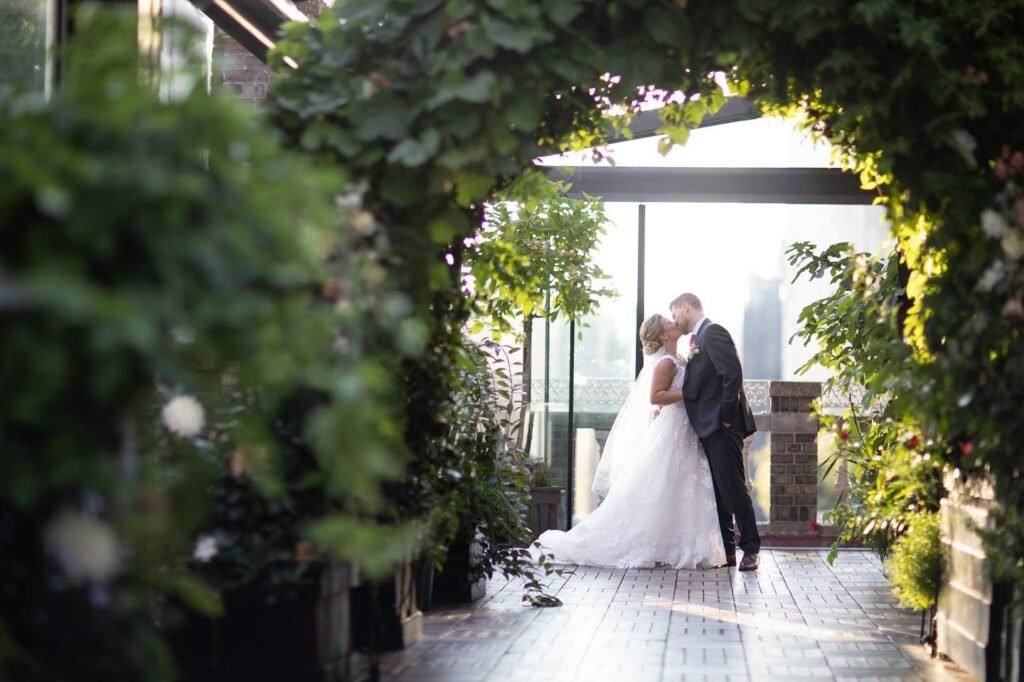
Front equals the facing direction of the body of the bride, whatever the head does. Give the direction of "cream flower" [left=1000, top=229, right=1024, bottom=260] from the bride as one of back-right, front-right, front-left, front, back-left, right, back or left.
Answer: right

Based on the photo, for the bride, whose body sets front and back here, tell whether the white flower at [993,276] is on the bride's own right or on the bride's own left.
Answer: on the bride's own right

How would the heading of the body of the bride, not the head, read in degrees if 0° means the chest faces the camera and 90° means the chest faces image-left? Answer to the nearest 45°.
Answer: approximately 270°

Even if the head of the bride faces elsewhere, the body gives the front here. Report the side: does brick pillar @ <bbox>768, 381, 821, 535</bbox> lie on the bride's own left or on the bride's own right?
on the bride's own left

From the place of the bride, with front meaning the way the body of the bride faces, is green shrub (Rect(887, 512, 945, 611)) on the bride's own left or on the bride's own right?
on the bride's own right

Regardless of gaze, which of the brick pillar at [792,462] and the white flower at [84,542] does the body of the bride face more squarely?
the brick pillar

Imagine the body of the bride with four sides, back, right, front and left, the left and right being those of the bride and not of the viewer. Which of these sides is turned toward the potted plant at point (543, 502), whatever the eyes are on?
back

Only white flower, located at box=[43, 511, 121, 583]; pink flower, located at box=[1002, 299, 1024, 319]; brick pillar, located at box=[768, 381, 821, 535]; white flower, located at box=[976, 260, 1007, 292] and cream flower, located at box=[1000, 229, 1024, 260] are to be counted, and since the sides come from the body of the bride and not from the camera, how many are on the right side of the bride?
4

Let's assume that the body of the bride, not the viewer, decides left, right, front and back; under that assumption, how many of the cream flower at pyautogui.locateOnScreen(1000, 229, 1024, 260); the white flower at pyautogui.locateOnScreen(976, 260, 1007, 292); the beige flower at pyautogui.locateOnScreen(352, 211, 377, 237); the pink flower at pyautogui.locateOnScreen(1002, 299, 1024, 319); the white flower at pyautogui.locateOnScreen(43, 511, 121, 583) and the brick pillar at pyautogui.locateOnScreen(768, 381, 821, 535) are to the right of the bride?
5

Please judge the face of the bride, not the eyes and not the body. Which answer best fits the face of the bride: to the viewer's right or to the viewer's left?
to the viewer's right

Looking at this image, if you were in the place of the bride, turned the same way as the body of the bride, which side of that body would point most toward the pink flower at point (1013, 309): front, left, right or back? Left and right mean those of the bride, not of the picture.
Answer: right

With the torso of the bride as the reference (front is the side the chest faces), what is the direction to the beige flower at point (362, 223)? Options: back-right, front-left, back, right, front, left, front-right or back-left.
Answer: right

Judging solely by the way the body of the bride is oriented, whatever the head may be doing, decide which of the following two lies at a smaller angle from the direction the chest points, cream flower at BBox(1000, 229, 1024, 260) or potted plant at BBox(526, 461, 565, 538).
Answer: the cream flower

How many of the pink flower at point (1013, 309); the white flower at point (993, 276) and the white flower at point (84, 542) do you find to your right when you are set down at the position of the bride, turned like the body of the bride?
3

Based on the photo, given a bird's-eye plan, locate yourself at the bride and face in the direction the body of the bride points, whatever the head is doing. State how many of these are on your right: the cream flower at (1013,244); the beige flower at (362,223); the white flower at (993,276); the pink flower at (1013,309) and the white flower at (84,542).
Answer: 5

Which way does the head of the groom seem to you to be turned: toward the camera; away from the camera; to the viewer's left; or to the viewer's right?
to the viewer's left

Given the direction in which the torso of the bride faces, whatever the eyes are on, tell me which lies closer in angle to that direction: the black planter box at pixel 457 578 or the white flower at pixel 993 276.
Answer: the white flower
